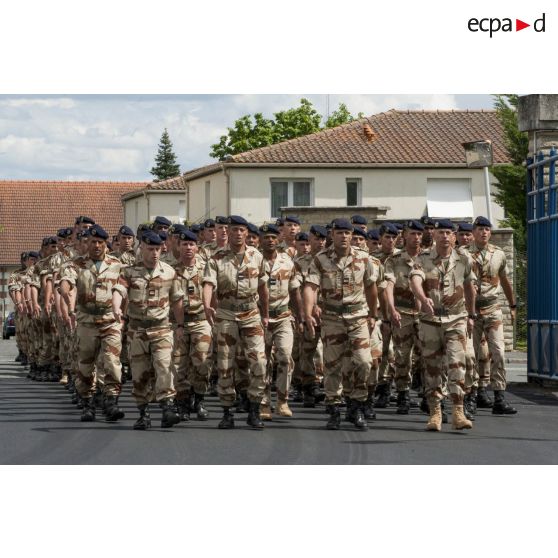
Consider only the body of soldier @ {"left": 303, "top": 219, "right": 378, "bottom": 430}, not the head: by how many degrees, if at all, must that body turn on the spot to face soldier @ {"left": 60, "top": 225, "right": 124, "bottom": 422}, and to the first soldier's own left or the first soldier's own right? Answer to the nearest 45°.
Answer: approximately 90° to the first soldier's own right

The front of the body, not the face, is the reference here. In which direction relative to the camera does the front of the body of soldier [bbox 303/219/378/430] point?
toward the camera

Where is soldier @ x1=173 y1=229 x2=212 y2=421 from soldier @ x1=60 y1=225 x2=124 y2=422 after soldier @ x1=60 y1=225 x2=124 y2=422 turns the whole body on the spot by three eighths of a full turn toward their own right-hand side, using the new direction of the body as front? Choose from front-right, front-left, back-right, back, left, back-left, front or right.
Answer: back-right

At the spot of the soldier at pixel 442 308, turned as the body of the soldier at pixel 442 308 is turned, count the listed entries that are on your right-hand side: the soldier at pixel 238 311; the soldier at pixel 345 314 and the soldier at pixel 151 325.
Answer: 3

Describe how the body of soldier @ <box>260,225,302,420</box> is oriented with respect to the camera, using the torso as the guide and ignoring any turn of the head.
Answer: toward the camera

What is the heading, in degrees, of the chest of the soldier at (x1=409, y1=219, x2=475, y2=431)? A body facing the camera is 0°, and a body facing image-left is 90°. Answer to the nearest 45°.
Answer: approximately 0°

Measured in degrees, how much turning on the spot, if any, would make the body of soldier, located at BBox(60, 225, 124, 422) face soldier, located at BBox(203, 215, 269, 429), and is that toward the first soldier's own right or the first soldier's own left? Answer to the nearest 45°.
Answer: approximately 45° to the first soldier's own left

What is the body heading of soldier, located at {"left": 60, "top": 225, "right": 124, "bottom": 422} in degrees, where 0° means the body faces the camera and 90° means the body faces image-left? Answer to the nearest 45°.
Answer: approximately 0°
